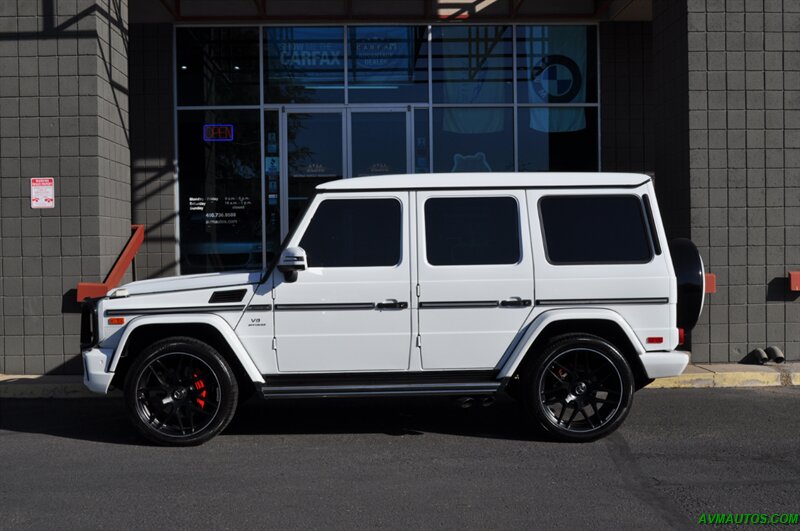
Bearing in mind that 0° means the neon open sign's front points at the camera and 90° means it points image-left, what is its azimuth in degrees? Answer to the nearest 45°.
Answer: approximately 0°

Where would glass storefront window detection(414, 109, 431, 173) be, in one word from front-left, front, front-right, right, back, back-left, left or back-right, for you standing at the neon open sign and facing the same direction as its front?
left

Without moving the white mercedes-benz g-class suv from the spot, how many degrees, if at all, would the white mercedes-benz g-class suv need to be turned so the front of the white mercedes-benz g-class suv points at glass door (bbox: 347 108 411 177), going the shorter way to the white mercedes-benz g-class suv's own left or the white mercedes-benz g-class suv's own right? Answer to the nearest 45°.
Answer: approximately 90° to the white mercedes-benz g-class suv's own right

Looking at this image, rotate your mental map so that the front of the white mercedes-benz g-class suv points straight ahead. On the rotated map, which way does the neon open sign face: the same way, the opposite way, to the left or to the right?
to the left

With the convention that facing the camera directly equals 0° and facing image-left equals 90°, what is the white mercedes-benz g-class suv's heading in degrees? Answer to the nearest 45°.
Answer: approximately 90°

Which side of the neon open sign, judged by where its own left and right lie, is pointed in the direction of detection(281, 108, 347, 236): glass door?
left

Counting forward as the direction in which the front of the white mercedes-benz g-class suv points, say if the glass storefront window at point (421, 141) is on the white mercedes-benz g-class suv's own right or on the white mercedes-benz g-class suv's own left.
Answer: on the white mercedes-benz g-class suv's own right

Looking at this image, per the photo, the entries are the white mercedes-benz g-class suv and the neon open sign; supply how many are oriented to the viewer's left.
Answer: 1
